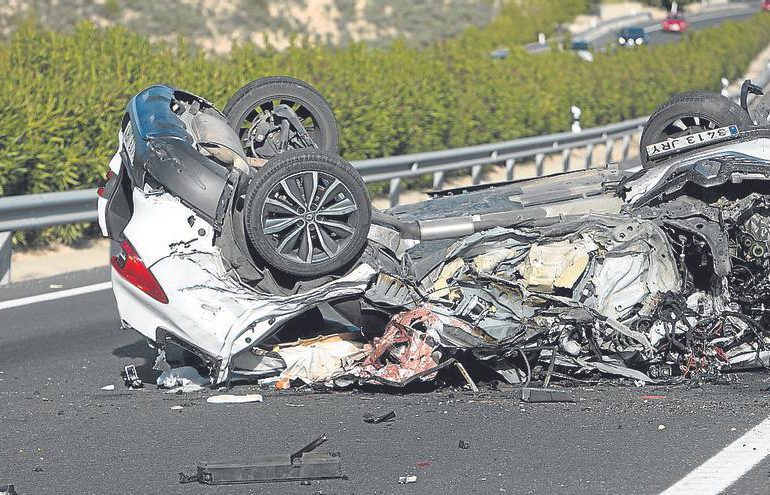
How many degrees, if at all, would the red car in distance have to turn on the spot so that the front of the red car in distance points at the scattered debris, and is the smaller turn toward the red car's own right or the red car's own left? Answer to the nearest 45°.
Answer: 0° — it already faces it

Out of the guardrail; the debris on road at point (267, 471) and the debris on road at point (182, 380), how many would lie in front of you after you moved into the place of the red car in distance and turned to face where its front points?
3

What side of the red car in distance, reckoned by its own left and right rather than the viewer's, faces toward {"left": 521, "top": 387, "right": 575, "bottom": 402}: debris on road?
front

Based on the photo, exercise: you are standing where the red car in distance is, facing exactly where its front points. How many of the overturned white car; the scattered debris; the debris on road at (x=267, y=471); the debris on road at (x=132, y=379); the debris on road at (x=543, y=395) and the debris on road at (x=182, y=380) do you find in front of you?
6

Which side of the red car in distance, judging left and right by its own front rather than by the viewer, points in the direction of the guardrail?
front

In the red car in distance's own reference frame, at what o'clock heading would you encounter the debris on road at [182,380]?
The debris on road is roughly at 12 o'clock from the red car in distance.

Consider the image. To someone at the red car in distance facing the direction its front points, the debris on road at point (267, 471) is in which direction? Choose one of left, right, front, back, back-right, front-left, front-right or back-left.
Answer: front

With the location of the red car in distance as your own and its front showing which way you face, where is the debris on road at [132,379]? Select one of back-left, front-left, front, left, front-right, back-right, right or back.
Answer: front

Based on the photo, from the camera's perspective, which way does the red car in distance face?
toward the camera
